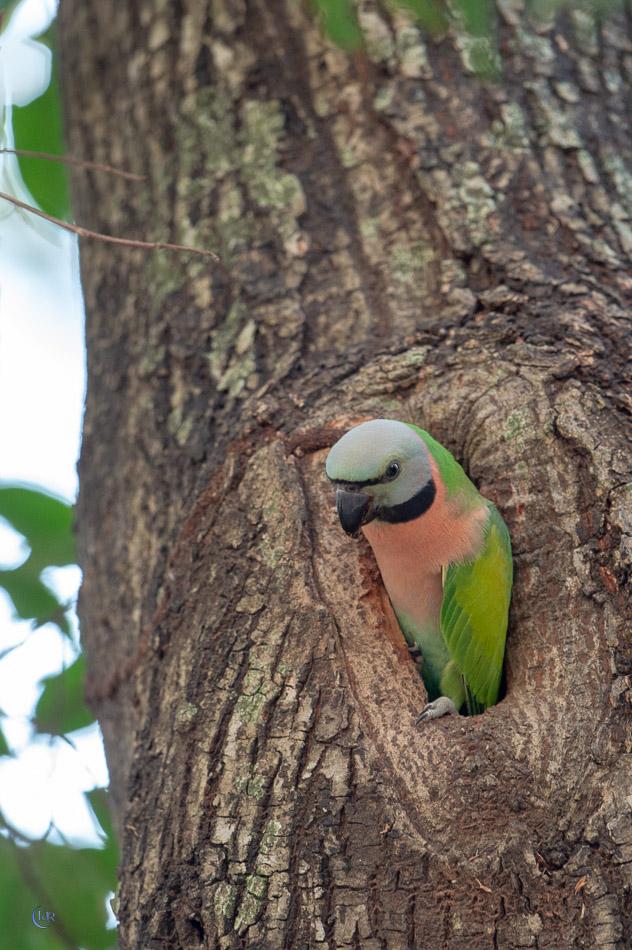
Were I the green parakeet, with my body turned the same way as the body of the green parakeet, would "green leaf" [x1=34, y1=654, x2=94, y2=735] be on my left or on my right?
on my right

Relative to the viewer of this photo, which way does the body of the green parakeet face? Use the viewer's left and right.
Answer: facing the viewer and to the left of the viewer

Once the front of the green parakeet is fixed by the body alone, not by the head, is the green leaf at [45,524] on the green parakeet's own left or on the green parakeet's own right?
on the green parakeet's own right

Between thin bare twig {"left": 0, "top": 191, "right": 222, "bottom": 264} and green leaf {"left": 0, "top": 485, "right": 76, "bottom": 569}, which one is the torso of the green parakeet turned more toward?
the thin bare twig

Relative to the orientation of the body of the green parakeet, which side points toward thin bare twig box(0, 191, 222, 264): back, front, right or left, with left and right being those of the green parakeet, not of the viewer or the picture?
front
